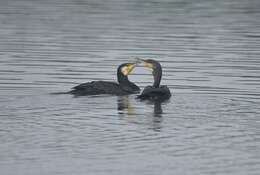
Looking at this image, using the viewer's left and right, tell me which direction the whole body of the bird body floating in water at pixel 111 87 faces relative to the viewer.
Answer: facing to the right of the viewer
